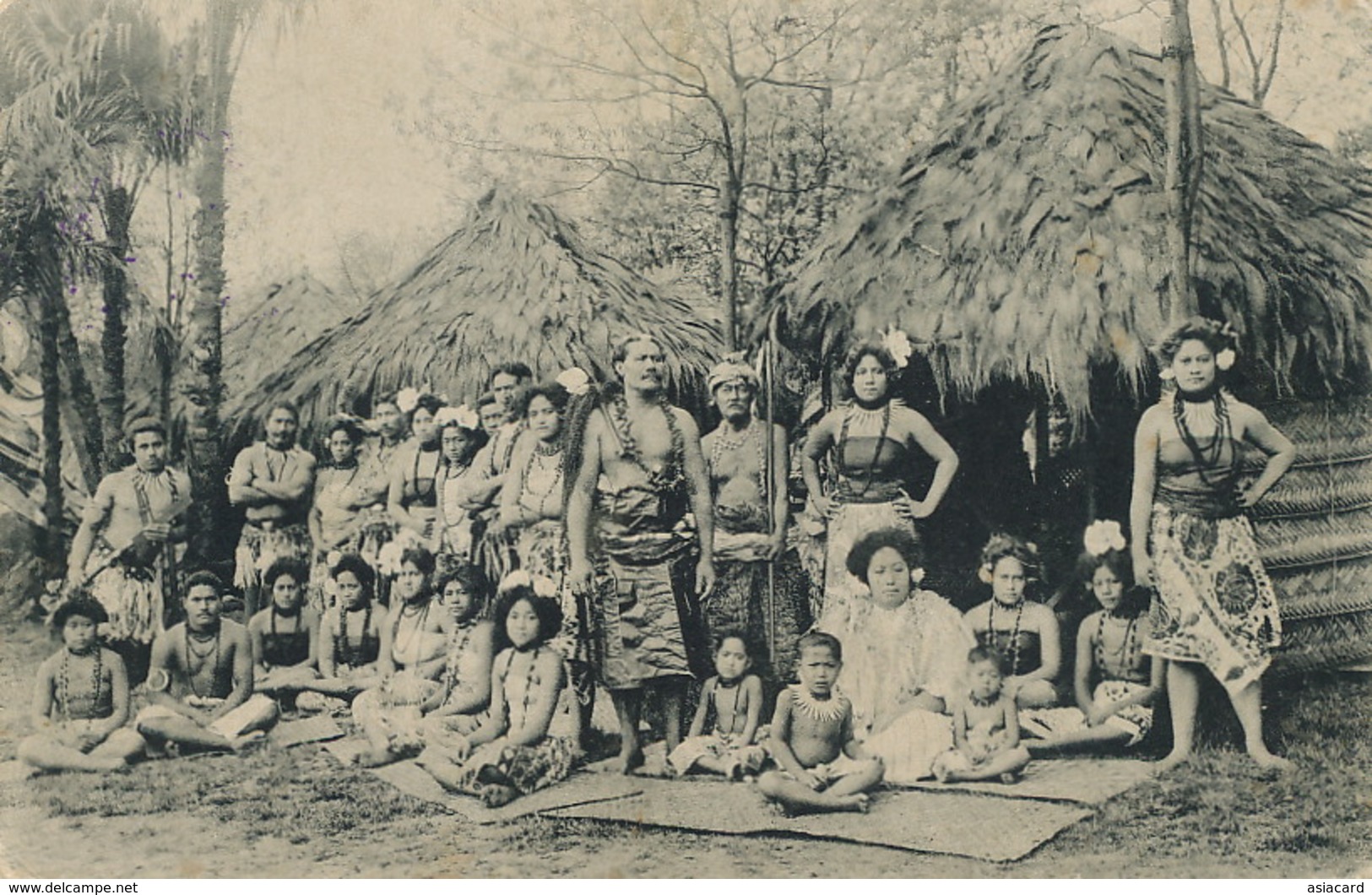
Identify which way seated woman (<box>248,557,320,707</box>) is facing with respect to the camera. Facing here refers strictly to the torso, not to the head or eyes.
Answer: toward the camera

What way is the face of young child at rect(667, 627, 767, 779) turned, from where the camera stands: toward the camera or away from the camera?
toward the camera

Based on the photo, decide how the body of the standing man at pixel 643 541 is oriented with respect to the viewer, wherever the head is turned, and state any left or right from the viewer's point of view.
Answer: facing the viewer

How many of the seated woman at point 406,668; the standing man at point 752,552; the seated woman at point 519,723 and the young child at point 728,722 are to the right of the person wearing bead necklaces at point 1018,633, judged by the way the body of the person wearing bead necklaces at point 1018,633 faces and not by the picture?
4

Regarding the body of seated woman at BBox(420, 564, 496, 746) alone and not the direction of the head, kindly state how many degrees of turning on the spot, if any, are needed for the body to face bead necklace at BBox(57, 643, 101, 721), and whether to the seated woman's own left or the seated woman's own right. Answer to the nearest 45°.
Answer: approximately 45° to the seated woman's own right

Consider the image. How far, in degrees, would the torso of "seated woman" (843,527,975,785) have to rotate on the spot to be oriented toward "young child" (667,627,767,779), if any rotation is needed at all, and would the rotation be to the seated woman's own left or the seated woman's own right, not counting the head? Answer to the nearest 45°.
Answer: approximately 90° to the seated woman's own right

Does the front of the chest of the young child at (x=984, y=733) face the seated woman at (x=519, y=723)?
no

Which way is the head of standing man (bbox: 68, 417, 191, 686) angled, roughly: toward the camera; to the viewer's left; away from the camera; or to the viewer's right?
toward the camera

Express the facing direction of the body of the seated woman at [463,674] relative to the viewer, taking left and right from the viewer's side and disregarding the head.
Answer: facing the viewer and to the left of the viewer

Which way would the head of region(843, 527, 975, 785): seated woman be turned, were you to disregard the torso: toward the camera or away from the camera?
toward the camera

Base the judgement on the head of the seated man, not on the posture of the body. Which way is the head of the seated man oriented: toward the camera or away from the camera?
toward the camera

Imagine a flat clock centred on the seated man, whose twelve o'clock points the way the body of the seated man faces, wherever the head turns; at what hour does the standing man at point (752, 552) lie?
The standing man is roughly at 10 o'clock from the seated man.

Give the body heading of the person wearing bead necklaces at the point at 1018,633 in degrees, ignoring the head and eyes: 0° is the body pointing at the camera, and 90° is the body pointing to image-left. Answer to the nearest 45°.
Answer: approximately 0°

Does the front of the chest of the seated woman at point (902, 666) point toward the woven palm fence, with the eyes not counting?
no

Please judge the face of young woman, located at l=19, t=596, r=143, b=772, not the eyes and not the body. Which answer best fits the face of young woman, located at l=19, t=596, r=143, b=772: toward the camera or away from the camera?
toward the camera

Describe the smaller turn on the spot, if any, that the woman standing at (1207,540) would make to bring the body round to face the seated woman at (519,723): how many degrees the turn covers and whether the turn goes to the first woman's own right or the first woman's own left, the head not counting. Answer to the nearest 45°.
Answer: approximately 90° to the first woman's own right
